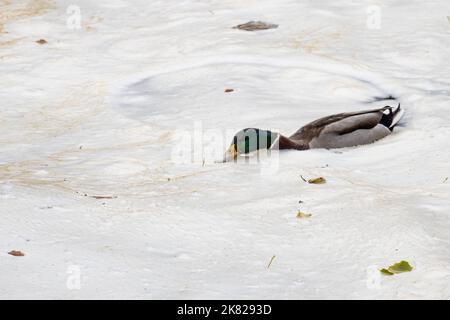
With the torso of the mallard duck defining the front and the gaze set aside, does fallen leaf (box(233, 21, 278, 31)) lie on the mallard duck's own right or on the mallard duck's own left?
on the mallard duck's own right

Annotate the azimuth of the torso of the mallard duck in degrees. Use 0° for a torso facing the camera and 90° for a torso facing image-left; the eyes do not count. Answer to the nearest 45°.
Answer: approximately 90°

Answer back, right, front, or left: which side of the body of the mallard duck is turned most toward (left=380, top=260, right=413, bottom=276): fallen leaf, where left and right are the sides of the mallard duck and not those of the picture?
left

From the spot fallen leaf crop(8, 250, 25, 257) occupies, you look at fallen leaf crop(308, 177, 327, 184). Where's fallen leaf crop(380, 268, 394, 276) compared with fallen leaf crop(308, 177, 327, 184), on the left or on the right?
right

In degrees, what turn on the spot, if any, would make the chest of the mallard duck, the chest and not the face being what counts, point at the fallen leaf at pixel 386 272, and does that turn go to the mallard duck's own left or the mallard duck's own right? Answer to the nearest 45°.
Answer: approximately 90° to the mallard duck's own left

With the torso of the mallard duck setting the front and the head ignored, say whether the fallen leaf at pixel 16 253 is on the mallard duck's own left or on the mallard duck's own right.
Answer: on the mallard duck's own left

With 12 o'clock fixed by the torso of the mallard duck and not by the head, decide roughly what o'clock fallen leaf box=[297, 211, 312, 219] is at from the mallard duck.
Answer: The fallen leaf is roughly at 9 o'clock from the mallard duck.

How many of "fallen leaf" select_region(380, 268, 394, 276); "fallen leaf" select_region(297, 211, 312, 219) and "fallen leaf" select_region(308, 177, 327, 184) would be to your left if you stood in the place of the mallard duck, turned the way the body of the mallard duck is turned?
3

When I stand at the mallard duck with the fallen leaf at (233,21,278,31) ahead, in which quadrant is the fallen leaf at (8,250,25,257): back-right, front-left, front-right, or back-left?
back-left
